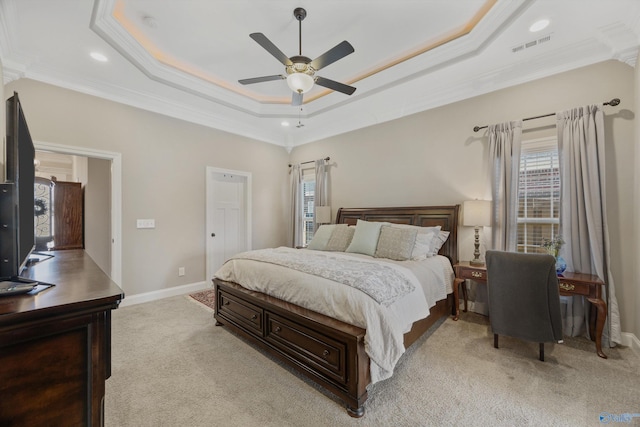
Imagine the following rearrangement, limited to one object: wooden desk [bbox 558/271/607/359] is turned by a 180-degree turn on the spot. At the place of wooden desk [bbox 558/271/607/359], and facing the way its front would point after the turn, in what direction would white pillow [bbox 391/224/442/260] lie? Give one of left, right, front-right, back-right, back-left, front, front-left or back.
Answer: left

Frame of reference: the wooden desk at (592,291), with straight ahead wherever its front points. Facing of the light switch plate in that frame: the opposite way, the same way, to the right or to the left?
to the left

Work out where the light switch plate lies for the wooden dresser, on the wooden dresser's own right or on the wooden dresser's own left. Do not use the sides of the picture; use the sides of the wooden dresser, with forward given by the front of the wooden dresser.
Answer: on the wooden dresser's own left

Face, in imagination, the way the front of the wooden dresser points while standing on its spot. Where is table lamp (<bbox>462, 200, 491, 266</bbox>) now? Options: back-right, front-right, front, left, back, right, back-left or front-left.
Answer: front

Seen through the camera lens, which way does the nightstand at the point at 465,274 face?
facing the viewer

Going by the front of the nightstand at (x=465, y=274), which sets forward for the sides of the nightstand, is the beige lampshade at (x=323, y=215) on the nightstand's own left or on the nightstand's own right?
on the nightstand's own right

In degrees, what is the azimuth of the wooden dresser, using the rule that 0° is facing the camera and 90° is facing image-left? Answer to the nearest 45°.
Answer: approximately 270°

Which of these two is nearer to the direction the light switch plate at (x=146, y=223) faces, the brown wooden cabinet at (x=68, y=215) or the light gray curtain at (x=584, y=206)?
the light gray curtain

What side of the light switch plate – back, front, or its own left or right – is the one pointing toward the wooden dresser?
front
